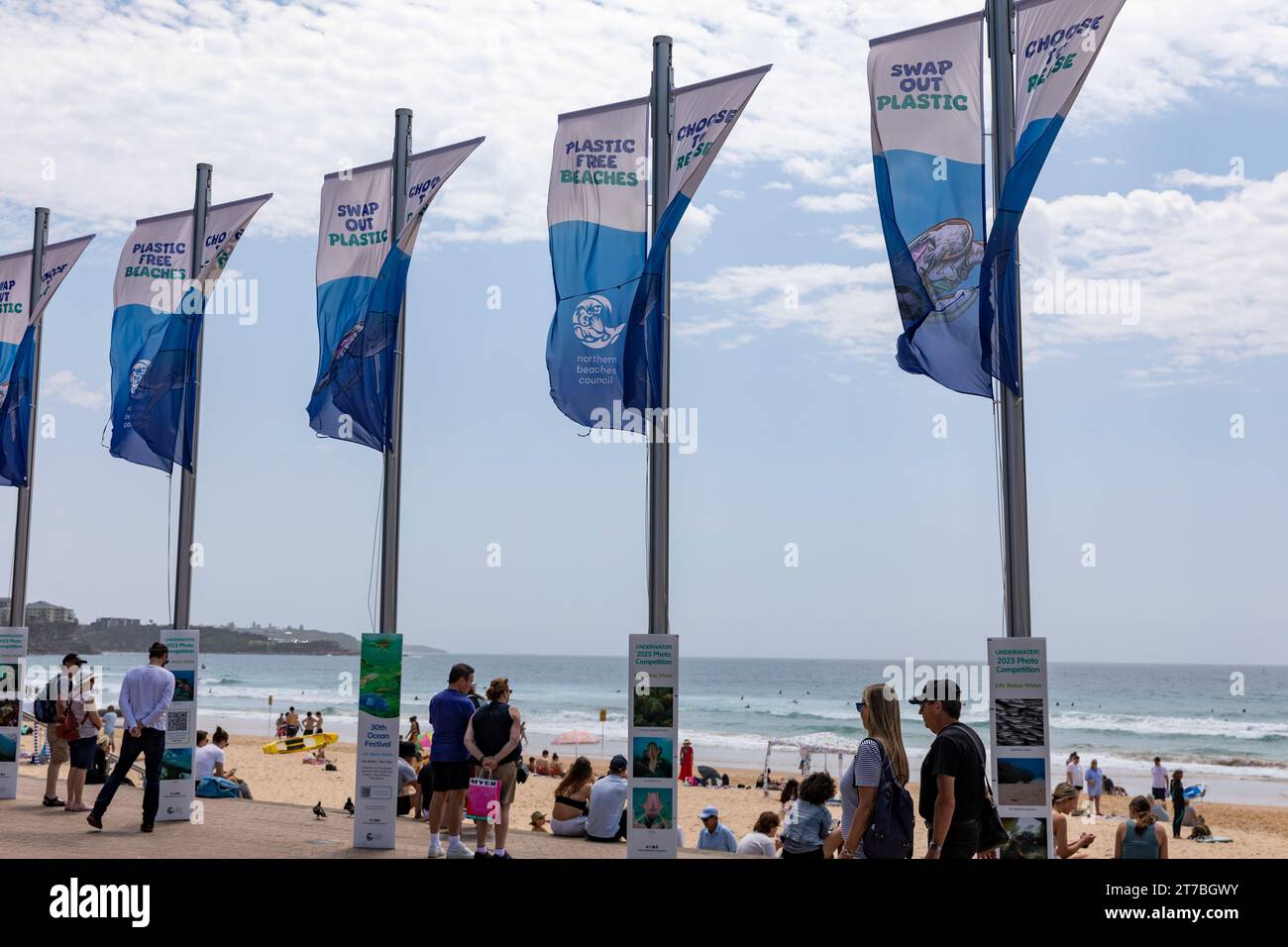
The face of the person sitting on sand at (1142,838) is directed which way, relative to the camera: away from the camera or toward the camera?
away from the camera

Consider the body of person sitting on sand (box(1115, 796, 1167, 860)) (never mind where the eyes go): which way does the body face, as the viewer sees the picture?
away from the camera

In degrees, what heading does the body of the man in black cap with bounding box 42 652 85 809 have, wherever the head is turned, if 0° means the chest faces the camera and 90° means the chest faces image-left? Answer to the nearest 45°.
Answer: approximately 270°

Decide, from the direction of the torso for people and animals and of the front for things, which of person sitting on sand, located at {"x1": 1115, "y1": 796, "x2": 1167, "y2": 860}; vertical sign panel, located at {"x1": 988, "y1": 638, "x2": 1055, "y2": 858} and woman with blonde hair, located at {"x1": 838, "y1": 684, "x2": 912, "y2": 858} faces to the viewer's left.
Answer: the woman with blonde hair

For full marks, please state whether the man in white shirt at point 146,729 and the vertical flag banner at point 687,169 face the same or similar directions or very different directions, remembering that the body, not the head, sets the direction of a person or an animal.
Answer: very different directions

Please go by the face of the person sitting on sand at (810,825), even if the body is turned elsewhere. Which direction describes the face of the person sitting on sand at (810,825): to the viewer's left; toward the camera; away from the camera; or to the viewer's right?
away from the camera

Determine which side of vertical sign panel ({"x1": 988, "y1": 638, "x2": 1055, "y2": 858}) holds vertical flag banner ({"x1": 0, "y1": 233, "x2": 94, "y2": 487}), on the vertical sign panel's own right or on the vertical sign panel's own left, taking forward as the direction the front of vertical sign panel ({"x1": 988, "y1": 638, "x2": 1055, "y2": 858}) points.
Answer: on the vertical sign panel's own right

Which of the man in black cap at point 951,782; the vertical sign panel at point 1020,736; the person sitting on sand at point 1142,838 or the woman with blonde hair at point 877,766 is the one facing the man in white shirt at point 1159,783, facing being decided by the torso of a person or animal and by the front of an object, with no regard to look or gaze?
the person sitting on sand
